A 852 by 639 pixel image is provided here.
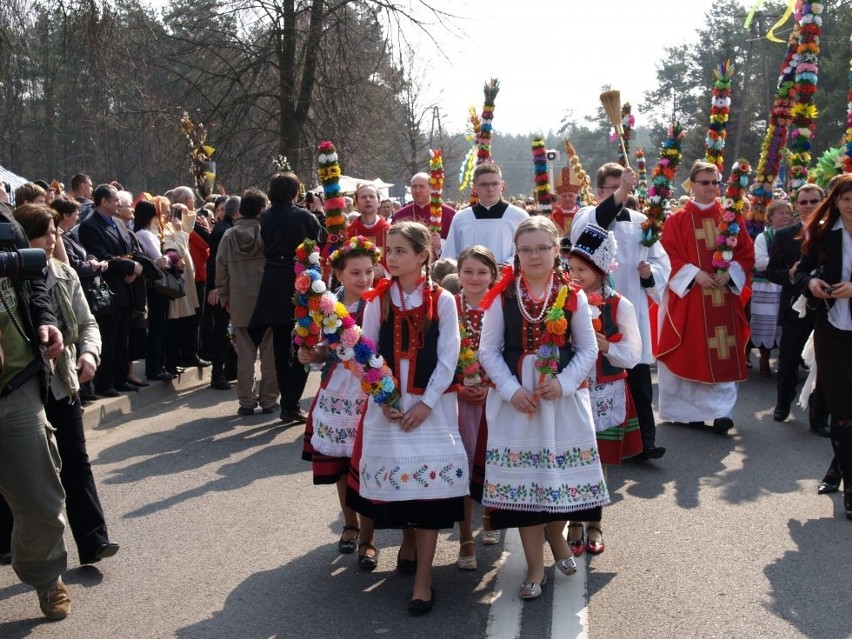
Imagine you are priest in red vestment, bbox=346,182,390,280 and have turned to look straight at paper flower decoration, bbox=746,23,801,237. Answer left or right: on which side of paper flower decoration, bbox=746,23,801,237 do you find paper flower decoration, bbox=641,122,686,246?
right

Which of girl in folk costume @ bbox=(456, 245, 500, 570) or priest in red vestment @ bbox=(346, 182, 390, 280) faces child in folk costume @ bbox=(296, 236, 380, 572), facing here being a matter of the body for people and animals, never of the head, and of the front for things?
the priest in red vestment

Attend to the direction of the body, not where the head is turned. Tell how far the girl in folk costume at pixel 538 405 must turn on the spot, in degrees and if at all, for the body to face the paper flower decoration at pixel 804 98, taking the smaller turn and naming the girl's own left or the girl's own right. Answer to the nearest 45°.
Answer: approximately 135° to the girl's own left

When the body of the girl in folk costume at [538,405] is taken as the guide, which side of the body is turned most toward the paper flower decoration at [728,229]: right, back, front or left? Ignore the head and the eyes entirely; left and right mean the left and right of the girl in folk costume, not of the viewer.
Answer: back

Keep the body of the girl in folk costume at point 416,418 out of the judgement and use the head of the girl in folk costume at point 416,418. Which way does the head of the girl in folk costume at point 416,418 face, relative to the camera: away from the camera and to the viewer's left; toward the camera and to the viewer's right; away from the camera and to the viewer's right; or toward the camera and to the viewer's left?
toward the camera and to the viewer's left

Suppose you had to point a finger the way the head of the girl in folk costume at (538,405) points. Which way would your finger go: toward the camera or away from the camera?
toward the camera

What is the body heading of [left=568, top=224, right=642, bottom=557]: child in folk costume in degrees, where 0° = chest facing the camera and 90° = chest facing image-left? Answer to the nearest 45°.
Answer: approximately 45°

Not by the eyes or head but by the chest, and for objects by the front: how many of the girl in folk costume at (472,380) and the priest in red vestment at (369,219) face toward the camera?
2

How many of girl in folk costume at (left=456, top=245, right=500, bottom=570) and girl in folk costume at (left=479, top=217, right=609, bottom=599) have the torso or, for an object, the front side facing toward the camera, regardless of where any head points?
2

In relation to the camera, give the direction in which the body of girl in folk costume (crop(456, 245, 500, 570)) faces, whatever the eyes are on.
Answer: toward the camera

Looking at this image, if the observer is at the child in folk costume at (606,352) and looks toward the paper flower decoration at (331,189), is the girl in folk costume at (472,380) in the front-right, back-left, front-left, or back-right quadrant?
front-left

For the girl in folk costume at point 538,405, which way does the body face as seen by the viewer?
toward the camera

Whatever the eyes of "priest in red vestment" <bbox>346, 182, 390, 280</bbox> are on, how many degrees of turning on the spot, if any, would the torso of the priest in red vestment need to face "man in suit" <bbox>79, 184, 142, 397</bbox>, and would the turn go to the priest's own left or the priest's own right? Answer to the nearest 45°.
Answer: approximately 90° to the priest's own right

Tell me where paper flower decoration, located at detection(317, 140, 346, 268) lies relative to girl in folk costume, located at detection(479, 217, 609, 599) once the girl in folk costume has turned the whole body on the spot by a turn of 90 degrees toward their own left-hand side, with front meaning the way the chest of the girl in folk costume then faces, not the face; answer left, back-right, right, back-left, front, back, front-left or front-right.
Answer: back-left

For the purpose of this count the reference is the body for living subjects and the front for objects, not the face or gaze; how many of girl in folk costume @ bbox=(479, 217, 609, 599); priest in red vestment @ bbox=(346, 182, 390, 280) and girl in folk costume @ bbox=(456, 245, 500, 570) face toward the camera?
3

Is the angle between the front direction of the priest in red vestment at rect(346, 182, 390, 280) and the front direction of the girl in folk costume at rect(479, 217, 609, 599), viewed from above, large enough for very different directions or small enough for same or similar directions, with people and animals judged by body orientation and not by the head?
same or similar directions
